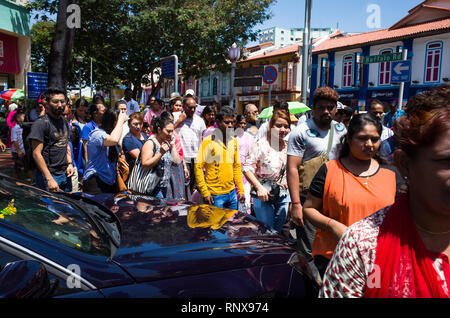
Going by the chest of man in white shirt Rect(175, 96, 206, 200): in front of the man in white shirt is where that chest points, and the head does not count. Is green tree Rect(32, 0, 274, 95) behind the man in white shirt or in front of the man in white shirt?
behind

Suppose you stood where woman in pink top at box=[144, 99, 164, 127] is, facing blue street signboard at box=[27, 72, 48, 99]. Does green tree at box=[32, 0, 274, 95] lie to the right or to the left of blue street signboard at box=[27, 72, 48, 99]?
right

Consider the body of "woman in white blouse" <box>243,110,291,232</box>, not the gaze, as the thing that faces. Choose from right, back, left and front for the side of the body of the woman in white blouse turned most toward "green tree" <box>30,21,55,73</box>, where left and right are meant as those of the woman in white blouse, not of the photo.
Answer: back

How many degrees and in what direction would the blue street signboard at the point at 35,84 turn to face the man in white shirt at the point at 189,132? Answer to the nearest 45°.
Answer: approximately 45° to its left

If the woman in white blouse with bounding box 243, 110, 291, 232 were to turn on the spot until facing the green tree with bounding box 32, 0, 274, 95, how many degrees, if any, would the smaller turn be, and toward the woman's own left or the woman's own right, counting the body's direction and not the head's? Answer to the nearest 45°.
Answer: approximately 135° to the woman's own left

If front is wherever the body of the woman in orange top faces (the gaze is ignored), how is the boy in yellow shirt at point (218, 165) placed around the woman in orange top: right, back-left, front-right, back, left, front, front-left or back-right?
back

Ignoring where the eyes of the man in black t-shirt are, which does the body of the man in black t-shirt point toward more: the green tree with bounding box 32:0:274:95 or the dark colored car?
the dark colored car

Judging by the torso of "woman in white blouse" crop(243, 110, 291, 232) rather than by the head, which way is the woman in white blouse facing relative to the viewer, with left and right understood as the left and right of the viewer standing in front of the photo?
facing the viewer and to the right of the viewer

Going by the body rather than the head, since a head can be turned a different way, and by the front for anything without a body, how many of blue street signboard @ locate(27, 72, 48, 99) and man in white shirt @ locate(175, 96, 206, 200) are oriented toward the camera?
2

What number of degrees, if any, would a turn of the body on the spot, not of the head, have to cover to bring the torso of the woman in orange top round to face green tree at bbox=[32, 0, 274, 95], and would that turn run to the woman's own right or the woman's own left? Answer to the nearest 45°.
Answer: approximately 180°

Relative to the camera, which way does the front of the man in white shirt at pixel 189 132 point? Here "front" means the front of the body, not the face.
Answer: toward the camera
